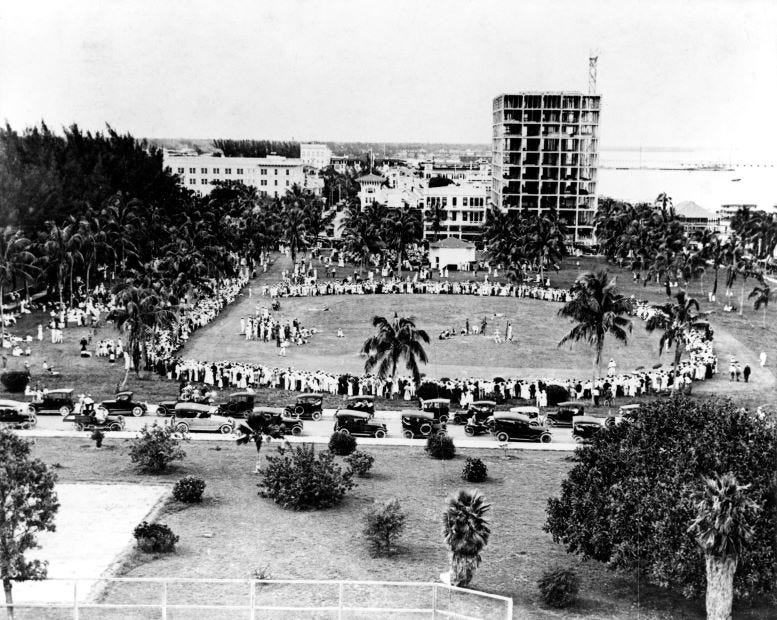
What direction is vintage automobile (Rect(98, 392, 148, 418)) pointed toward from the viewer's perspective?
to the viewer's left

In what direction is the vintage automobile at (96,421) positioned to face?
to the viewer's right

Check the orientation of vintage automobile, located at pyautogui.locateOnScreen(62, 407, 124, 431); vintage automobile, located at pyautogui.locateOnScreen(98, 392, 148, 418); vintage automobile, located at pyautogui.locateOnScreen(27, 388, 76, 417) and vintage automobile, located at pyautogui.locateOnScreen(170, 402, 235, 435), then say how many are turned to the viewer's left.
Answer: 2

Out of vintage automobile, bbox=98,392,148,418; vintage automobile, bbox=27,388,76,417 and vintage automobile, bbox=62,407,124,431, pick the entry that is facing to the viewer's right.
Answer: vintage automobile, bbox=62,407,124,431

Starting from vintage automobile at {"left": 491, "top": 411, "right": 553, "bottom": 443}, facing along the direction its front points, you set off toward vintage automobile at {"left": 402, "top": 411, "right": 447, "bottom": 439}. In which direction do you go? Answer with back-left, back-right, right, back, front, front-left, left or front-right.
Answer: back

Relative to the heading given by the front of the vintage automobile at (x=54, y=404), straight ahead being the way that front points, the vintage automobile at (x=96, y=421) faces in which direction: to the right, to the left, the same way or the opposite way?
the opposite way

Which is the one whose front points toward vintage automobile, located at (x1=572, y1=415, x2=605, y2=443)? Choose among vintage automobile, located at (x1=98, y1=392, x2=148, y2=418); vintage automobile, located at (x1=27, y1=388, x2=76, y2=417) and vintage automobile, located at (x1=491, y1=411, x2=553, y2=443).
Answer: vintage automobile, located at (x1=491, y1=411, x2=553, y2=443)

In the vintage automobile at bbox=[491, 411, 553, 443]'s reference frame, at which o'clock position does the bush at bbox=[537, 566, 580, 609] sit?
The bush is roughly at 3 o'clock from the vintage automobile.

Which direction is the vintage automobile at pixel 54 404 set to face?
to the viewer's left

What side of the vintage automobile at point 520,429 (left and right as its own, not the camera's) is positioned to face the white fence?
right

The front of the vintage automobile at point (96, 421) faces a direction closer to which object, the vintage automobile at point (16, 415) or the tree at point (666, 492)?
the tree

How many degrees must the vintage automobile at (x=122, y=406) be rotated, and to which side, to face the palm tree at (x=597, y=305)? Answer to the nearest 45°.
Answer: approximately 180°

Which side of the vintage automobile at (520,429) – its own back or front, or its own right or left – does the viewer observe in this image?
right
